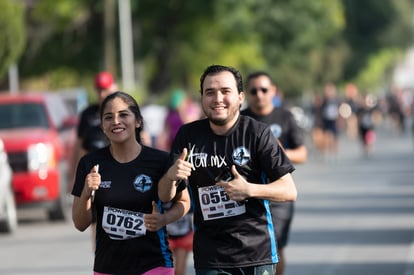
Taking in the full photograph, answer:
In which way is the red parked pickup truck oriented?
toward the camera

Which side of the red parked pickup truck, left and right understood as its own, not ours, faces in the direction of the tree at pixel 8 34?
back

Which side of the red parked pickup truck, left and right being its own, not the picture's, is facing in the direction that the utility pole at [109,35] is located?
back

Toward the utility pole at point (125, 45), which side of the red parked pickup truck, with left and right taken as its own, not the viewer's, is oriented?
back
